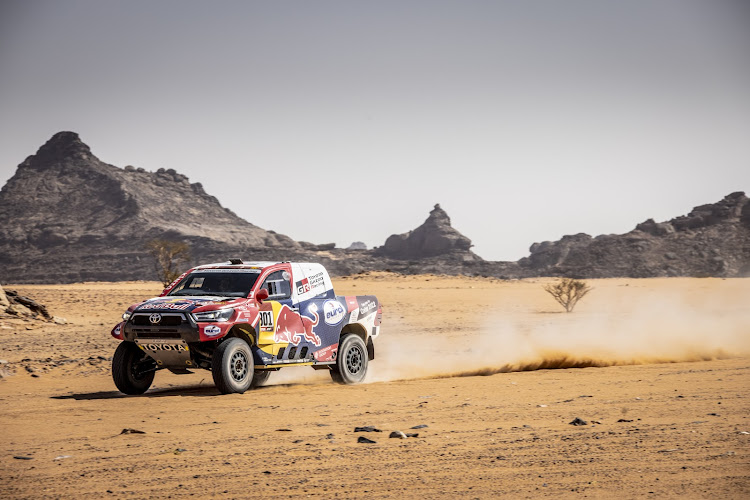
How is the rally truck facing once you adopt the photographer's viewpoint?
facing the viewer and to the left of the viewer

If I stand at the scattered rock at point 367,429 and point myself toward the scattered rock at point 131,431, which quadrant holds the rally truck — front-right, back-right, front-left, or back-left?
front-right

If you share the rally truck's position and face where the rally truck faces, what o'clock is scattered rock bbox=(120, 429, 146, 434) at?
The scattered rock is roughly at 11 o'clock from the rally truck.

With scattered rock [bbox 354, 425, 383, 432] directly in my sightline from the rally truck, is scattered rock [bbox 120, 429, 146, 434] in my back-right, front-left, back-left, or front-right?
front-right

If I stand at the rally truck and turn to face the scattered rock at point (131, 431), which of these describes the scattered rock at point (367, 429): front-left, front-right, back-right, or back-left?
front-left

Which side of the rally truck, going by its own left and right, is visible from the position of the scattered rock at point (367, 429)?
left

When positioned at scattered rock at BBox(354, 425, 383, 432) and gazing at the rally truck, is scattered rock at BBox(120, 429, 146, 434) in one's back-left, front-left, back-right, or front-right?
front-left
